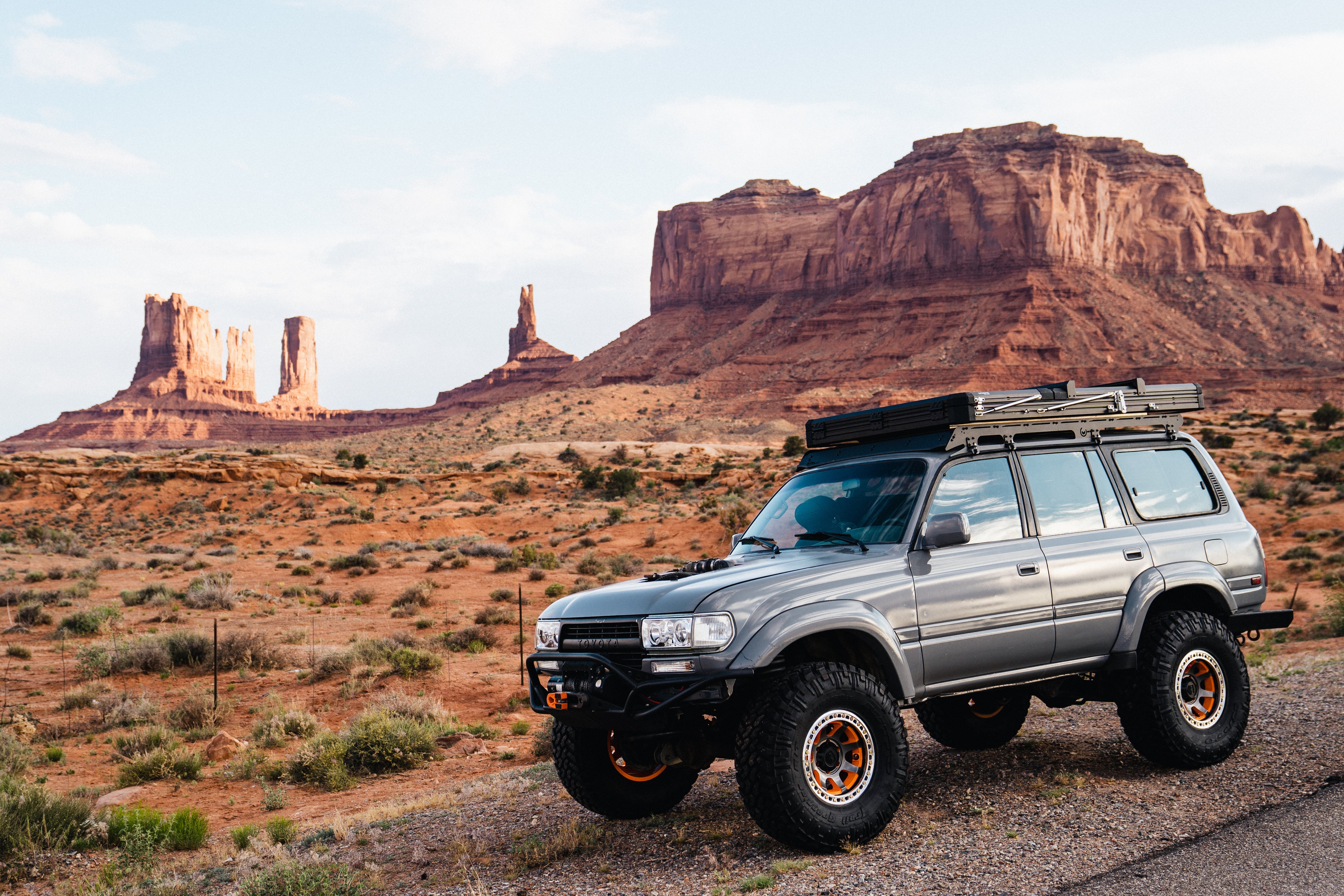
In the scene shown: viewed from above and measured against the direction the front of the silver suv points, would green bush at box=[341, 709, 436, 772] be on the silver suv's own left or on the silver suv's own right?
on the silver suv's own right

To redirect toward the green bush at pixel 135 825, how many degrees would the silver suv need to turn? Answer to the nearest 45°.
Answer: approximately 45° to its right

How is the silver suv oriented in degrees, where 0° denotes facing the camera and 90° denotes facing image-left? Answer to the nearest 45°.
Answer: approximately 45°

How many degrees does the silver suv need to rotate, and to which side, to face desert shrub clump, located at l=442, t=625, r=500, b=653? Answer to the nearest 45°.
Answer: approximately 90° to its right

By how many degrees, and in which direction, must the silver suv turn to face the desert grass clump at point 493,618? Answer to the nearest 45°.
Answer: approximately 90° to its right

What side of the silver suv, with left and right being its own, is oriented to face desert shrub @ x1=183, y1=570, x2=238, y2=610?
right

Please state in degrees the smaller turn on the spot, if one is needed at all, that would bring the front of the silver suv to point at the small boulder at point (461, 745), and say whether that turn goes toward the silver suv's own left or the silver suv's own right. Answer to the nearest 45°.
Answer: approximately 90° to the silver suv's own right

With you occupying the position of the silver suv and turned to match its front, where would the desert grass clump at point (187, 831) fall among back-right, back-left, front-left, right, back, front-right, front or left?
front-right

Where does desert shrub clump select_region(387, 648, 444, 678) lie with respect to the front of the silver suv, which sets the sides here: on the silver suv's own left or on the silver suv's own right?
on the silver suv's own right

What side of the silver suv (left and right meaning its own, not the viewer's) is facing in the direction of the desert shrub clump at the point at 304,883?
front
